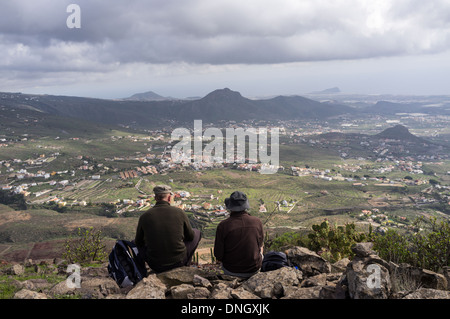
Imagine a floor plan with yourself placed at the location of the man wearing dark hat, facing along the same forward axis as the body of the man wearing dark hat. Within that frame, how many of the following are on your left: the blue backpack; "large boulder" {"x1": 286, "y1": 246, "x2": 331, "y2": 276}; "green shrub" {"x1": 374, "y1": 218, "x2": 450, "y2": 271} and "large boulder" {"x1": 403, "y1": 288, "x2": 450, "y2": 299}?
1

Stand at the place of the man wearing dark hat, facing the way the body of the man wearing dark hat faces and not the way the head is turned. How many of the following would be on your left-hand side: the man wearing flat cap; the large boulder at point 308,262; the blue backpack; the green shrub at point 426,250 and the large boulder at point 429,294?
2

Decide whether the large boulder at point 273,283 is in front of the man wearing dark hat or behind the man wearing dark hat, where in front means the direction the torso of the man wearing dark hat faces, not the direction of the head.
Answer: behind

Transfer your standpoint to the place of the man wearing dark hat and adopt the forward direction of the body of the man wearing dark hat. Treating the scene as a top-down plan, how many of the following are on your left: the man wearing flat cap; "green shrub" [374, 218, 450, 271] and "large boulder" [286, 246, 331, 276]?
1

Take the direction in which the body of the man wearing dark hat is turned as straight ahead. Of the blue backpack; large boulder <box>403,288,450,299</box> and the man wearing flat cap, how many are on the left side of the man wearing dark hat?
2

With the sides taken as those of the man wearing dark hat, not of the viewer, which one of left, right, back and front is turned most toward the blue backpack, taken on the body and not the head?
left

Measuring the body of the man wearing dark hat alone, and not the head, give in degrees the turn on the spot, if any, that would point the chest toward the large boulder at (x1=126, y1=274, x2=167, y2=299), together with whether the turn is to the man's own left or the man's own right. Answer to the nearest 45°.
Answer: approximately 135° to the man's own left

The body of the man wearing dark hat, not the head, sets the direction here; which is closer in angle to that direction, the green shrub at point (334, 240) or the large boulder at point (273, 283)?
the green shrub

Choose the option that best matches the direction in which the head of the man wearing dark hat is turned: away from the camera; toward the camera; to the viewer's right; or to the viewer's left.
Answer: away from the camera

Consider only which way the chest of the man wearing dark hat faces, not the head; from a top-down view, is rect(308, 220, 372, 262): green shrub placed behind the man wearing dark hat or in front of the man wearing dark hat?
in front

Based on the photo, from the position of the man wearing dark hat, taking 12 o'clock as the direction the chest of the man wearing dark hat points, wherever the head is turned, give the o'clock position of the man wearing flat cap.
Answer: The man wearing flat cap is roughly at 9 o'clock from the man wearing dark hat.

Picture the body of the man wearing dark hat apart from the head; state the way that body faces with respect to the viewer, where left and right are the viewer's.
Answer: facing away from the viewer
